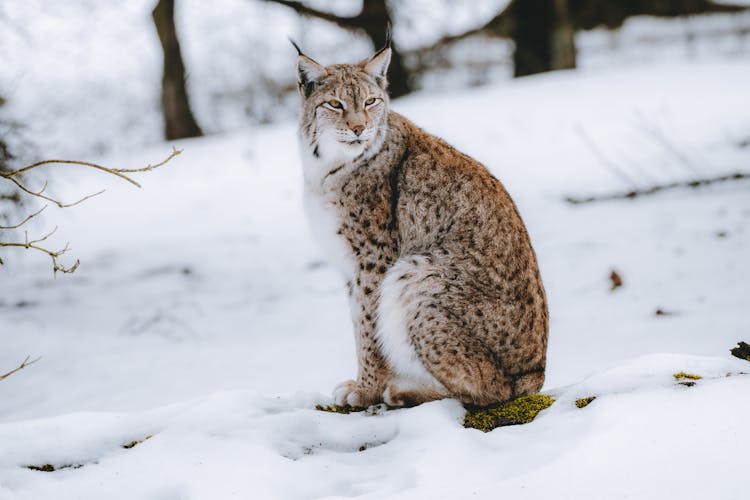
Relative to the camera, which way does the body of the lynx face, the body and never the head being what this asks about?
to the viewer's left

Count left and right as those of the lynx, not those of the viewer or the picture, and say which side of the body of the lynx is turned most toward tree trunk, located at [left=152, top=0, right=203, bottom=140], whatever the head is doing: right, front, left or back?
right

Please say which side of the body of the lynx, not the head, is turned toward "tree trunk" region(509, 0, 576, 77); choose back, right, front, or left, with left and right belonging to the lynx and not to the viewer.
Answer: right

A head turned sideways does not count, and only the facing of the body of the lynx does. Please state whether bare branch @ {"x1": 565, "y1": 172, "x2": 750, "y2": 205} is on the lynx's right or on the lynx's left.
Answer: on the lynx's right

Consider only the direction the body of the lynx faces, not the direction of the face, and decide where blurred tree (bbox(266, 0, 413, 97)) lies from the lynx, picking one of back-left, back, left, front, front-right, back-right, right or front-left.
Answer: right
